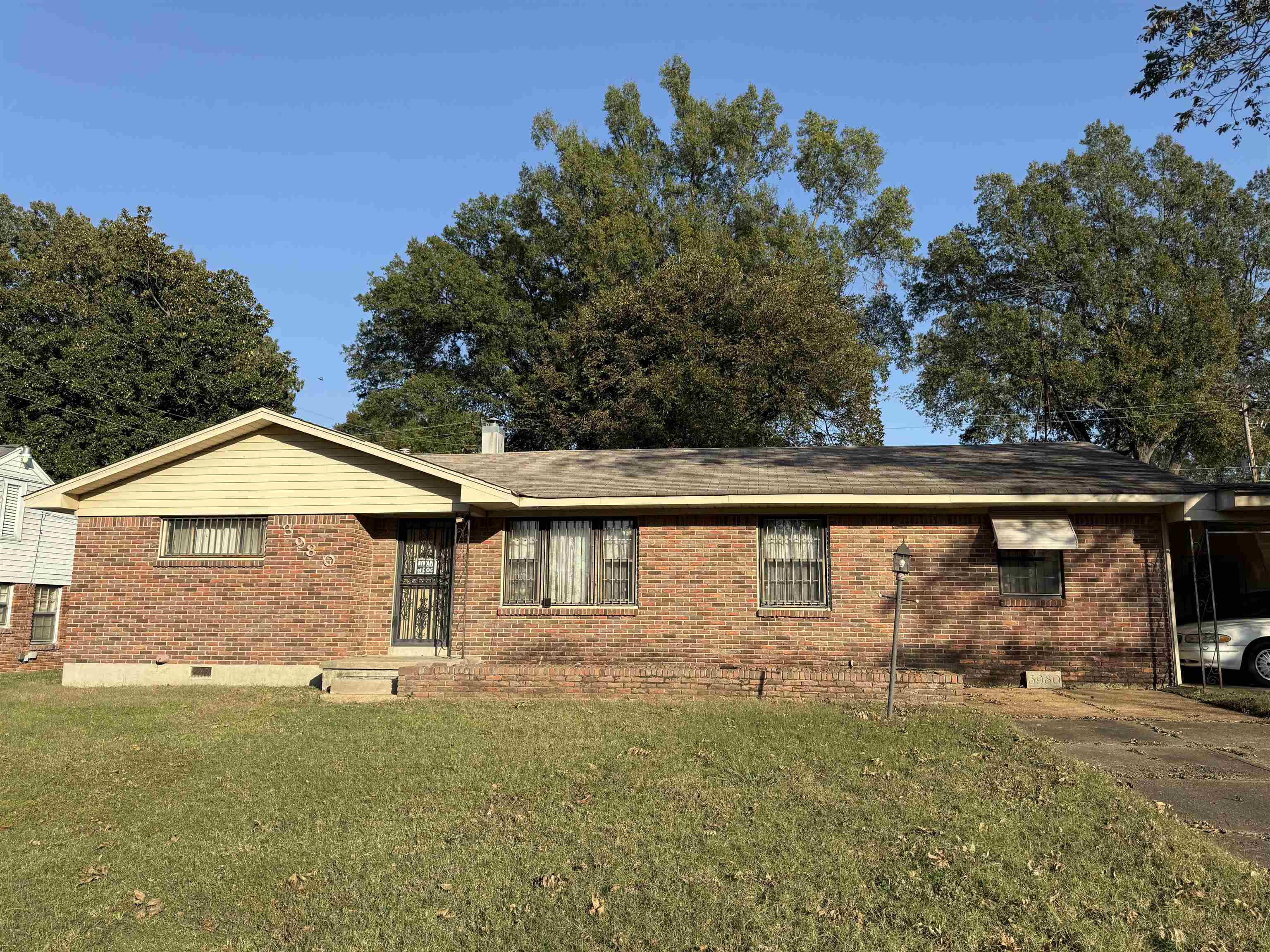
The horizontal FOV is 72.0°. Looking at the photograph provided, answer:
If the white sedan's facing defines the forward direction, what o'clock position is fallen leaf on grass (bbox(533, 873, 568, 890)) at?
The fallen leaf on grass is roughly at 11 o'clock from the white sedan.

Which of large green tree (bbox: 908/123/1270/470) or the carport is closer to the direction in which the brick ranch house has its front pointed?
the carport

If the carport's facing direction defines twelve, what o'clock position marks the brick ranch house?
The brick ranch house is roughly at 2 o'clock from the carport.

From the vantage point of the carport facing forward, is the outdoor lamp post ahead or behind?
ahead

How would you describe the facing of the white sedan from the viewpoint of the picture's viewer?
facing the viewer and to the left of the viewer

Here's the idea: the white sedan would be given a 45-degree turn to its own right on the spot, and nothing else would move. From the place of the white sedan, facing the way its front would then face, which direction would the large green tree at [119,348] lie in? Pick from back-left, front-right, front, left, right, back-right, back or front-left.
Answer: front

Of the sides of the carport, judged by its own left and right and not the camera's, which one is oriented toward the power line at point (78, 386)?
right

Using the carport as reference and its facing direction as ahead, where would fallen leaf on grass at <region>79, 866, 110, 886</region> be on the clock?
The fallen leaf on grass is roughly at 1 o'clock from the carport.

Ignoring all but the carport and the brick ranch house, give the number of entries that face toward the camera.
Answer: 2

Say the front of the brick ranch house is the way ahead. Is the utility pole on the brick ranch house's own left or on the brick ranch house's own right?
on the brick ranch house's own left

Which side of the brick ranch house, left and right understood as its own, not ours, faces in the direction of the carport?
left

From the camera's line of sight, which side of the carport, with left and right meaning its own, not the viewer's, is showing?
front

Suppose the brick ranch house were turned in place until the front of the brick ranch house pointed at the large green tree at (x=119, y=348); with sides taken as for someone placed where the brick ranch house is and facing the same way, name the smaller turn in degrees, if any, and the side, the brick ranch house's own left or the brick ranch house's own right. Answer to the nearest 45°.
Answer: approximately 135° to the brick ranch house's own right

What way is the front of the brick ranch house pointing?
toward the camera

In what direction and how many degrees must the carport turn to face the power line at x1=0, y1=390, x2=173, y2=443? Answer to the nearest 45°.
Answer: approximately 90° to its right

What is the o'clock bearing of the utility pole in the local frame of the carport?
The utility pole is roughly at 6 o'clock from the carport.

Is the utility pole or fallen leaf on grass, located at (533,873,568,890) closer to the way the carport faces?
the fallen leaf on grass
